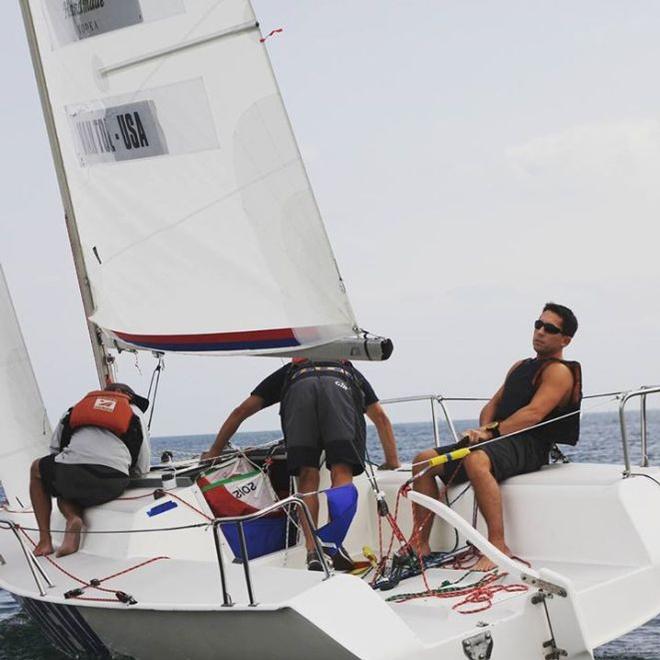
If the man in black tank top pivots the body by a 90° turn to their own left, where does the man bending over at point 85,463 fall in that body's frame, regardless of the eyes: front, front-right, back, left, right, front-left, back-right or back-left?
back-right

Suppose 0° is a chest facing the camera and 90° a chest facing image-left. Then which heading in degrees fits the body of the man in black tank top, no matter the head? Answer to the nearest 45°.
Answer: approximately 45°

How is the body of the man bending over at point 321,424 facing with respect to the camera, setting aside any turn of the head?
away from the camera

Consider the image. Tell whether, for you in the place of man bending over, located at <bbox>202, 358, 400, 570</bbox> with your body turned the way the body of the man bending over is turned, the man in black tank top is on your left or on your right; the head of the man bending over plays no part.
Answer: on your right

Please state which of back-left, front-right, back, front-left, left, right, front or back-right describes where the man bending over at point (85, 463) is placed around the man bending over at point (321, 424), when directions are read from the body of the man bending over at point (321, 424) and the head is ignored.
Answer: left

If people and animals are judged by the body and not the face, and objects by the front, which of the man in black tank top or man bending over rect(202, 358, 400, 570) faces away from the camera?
the man bending over

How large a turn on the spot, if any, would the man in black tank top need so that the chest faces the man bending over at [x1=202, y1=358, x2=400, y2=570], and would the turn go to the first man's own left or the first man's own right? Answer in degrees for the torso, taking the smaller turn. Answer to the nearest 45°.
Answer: approximately 45° to the first man's own right

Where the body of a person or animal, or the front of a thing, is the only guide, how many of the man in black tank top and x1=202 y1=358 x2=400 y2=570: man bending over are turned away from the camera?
1

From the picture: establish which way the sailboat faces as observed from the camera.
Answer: facing away from the viewer and to the left of the viewer
